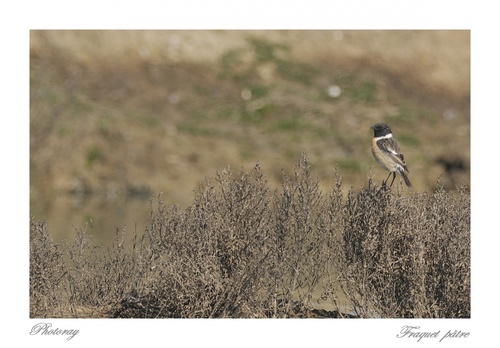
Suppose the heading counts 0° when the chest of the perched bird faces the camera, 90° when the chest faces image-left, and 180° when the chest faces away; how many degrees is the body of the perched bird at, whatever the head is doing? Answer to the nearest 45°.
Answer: approximately 90°

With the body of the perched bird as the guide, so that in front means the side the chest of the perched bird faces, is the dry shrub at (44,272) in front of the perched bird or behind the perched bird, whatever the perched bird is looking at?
in front
